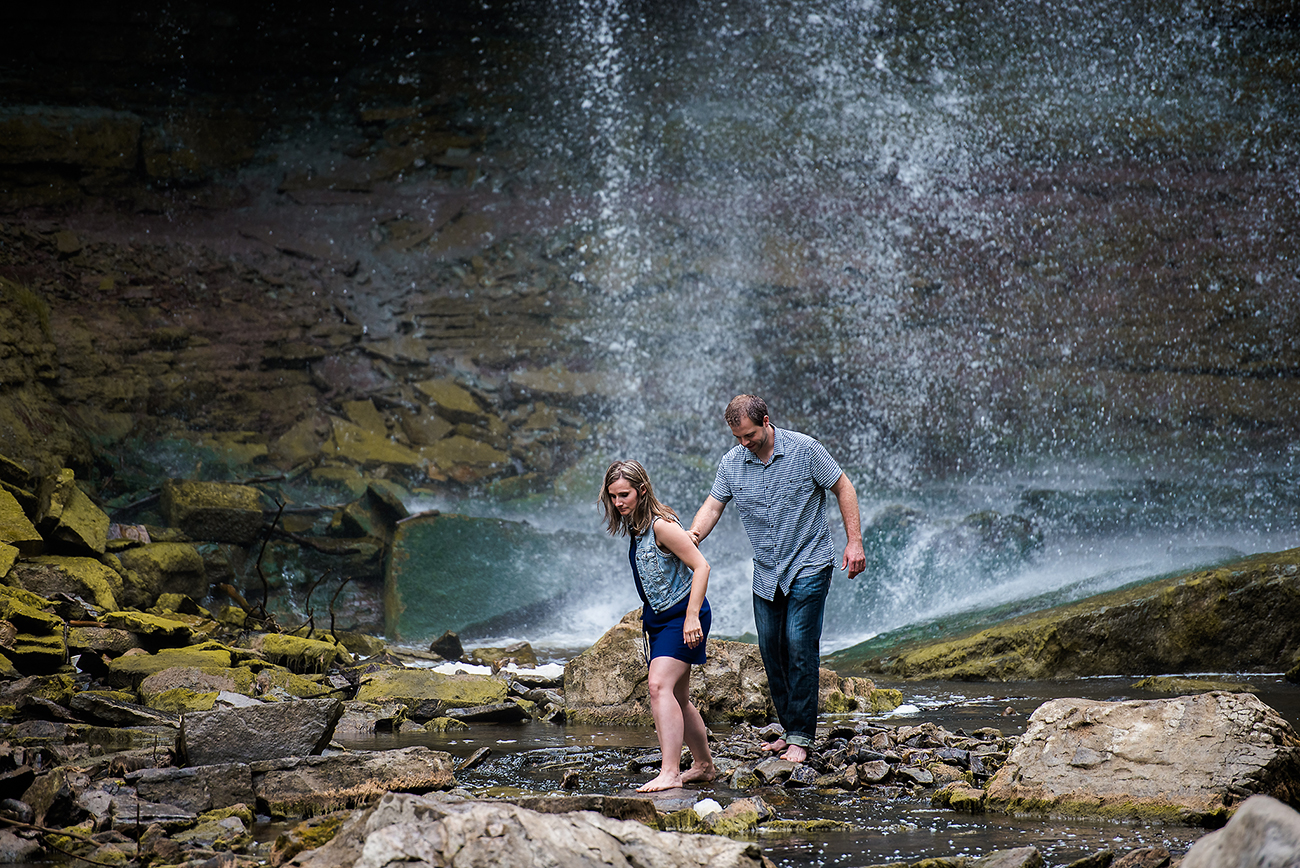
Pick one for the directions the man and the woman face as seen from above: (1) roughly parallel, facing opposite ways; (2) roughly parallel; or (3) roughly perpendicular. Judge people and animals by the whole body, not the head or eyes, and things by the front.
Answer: roughly parallel

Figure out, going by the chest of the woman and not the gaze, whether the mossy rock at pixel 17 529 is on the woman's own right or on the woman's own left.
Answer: on the woman's own right

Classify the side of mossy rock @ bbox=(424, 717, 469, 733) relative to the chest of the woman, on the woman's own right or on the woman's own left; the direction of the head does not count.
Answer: on the woman's own right

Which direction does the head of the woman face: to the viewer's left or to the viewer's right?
to the viewer's left

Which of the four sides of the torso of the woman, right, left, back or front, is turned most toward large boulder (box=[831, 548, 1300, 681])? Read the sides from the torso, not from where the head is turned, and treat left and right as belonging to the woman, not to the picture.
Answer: back

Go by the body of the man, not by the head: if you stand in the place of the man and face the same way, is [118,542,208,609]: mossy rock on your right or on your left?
on your right

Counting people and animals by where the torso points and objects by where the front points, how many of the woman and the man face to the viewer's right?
0

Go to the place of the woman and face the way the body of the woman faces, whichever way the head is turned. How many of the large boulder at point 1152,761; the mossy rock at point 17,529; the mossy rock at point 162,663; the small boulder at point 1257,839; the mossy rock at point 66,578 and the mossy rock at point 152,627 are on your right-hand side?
4

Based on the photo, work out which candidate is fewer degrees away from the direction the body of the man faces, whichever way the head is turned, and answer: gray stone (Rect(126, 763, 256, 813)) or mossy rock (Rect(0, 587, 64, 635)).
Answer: the gray stone

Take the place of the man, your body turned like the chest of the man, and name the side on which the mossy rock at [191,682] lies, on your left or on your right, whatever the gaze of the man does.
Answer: on your right

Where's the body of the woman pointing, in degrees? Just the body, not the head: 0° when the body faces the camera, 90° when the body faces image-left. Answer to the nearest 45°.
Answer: approximately 45°

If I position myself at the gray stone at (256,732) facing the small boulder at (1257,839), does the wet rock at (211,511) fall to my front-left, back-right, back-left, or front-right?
back-left

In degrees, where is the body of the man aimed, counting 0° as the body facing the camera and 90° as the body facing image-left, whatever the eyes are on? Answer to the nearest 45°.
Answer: approximately 45°

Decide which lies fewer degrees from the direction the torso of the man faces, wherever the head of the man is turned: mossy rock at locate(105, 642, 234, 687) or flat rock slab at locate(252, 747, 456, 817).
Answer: the flat rock slab
